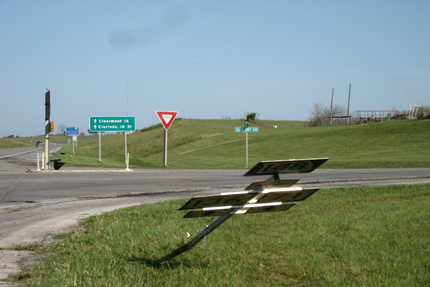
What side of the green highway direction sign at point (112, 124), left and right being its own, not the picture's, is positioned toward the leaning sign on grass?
front

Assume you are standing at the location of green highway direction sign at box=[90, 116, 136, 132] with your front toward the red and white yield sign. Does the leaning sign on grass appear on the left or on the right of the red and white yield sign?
right

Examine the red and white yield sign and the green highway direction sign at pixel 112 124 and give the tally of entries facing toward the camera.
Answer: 2

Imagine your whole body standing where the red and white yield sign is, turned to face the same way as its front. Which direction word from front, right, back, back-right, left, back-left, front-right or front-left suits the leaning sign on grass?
front

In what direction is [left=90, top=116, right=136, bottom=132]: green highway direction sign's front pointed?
toward the camera

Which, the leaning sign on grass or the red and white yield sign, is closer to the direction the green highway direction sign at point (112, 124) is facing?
the leaning sign on grass

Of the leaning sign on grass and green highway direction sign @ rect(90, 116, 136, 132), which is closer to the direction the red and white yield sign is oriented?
the leaning sign on grass

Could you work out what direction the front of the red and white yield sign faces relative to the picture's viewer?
facing the viewer

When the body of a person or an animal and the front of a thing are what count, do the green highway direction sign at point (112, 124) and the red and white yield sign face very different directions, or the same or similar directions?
same or similar directions

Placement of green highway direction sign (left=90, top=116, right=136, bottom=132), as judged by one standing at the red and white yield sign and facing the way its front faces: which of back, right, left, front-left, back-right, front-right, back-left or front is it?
back-right

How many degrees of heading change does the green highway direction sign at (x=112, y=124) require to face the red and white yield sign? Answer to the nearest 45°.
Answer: approximately 45° to its left
